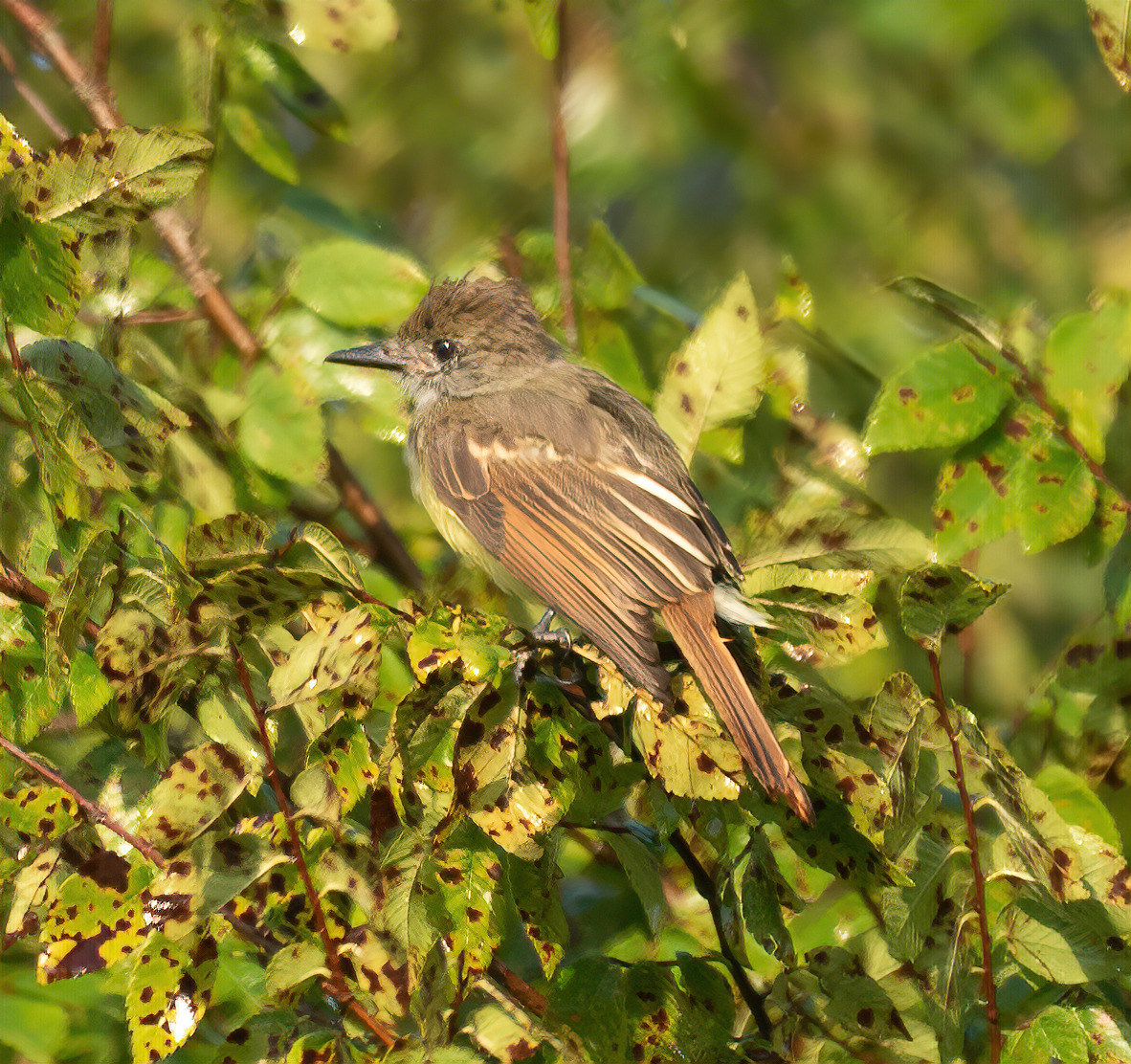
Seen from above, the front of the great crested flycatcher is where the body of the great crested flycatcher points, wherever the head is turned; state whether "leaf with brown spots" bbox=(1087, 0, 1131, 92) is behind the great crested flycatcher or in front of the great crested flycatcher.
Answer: behind

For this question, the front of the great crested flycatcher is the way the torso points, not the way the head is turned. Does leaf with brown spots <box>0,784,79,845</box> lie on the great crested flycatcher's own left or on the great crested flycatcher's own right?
on the great crested flycatcher's own left

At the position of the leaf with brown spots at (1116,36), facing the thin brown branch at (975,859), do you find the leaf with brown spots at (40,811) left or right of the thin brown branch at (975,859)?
right

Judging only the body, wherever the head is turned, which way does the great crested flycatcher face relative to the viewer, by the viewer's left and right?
facing away from the viewer and to the left of the viewer

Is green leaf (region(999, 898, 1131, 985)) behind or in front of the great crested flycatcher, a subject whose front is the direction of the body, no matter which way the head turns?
behind
